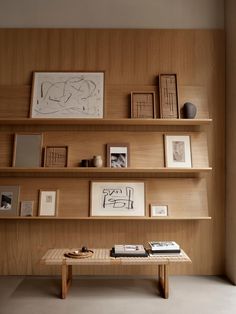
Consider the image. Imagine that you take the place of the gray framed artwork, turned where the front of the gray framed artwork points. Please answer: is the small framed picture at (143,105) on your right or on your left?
on your left

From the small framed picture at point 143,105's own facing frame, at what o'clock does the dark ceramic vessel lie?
The dark ceramic vessel is roughly at 9 o'clock from the small framed picture.

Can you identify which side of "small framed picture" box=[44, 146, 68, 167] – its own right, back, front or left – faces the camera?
front

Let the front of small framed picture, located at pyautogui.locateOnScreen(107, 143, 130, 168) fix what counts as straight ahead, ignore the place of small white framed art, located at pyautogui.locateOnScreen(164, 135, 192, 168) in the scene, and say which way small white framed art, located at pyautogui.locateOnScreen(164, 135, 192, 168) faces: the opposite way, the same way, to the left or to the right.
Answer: the same way

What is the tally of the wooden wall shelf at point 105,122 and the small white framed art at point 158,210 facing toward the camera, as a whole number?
2

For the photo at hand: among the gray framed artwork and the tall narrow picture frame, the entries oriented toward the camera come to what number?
2

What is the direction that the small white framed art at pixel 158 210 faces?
toward the camera

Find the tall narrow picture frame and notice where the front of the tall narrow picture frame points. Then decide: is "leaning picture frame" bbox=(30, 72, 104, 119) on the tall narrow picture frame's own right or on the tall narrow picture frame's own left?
on the tall narrow picture frame's own right

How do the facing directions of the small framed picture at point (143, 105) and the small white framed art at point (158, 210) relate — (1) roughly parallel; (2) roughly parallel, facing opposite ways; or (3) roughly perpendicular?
roughly parallel

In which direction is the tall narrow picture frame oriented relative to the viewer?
toward the camera

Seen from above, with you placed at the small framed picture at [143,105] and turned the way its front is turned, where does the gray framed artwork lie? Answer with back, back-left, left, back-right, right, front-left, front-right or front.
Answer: right
